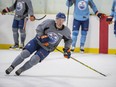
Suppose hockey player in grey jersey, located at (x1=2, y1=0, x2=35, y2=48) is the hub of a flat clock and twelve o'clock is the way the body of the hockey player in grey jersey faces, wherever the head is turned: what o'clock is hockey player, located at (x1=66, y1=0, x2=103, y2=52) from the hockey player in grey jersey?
The hockey player is roughly at 8 o'clock from the hockey player in grey jersey.

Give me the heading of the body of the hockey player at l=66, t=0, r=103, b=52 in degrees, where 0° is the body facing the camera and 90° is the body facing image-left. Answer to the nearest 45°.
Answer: approximately 0°

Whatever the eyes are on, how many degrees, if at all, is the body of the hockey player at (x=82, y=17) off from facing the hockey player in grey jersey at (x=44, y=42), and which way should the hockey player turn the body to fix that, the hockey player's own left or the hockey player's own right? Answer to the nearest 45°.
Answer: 0° — they already face them

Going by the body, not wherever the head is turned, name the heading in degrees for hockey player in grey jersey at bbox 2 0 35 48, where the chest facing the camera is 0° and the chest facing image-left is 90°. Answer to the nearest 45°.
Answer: approximately 45°

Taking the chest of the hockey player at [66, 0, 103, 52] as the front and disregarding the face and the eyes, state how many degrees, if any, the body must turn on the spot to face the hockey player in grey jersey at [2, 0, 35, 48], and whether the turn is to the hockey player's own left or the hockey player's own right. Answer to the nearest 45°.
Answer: approximately 90° to the hockey player's own right
